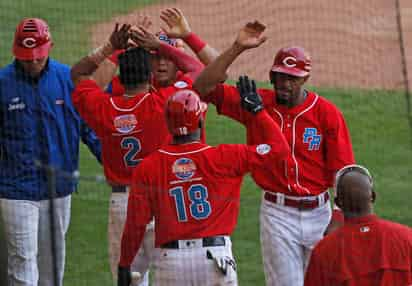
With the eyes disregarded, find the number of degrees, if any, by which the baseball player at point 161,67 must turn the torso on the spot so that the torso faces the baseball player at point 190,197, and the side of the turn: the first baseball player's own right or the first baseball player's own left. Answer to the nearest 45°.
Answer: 0° — they already face them

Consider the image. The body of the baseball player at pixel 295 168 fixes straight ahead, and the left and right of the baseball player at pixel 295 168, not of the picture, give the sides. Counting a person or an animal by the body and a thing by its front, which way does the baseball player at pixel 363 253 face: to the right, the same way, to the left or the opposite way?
the opposite way

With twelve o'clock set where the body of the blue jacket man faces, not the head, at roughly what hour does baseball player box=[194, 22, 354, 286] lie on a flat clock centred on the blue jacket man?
The baseball player is roughly at 10 o'clock from the blue jacket man.

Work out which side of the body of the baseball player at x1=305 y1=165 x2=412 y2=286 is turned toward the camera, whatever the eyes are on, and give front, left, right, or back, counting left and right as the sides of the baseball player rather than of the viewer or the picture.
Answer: back

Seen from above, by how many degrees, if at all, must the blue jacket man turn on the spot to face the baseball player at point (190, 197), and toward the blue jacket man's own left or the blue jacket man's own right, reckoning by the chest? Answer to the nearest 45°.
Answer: approximately 45° to the blue jacket man's own left

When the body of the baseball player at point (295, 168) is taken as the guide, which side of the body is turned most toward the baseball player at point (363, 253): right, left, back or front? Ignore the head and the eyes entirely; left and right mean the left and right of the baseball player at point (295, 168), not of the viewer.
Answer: front

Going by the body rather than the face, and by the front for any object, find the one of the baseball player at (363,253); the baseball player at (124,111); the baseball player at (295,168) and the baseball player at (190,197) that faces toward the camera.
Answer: the baseball player at (295,168)

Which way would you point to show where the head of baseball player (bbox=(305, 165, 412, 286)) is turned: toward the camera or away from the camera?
away from the camera

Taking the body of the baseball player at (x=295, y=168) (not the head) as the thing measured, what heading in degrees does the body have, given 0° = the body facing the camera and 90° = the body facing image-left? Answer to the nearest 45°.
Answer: approximately 0°

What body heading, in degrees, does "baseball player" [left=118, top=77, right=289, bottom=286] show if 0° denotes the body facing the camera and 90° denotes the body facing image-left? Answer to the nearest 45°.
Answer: approximately 180°

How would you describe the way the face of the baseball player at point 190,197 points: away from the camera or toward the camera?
away from the camera

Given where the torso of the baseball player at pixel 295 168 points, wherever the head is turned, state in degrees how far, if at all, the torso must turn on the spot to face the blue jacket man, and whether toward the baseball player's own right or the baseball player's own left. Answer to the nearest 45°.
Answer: approximately 90° to the baseball player's own right

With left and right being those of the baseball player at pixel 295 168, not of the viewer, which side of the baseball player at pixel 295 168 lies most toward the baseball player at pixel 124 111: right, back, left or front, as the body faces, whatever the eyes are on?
right

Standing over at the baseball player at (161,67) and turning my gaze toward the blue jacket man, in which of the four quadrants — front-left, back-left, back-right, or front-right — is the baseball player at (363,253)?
back-left
